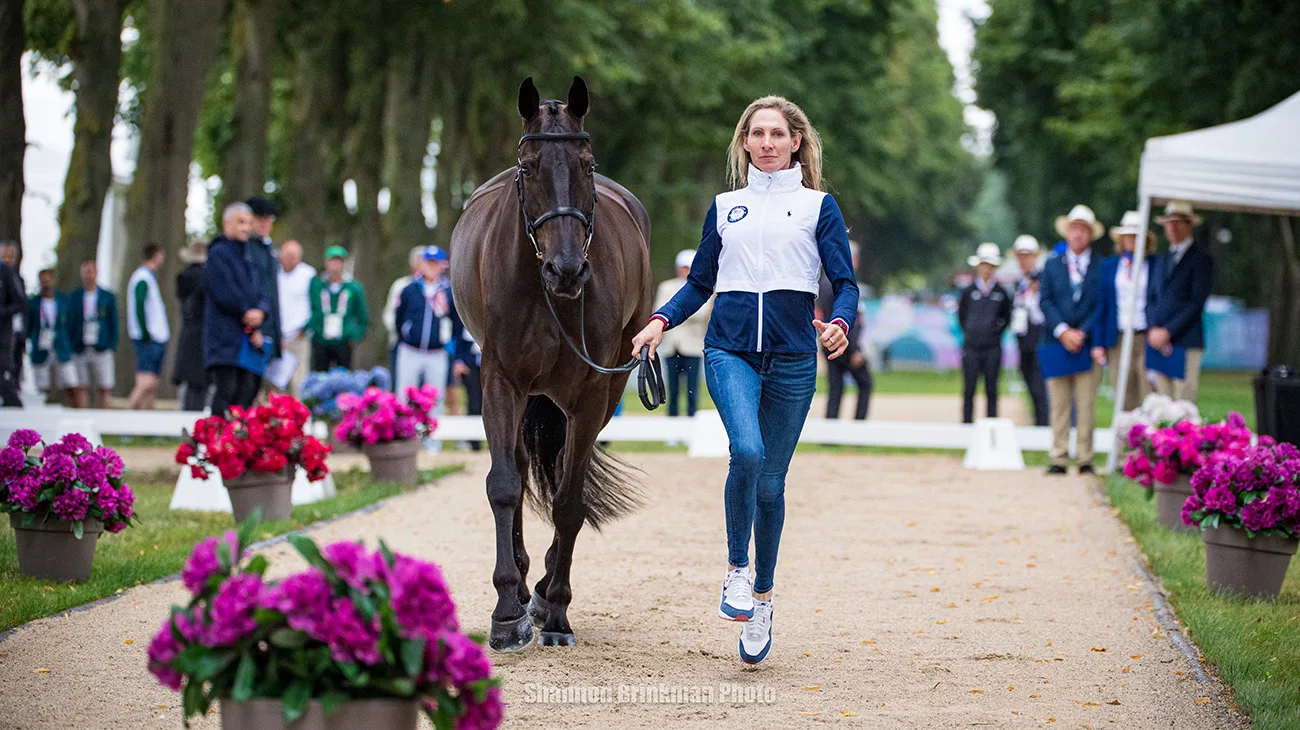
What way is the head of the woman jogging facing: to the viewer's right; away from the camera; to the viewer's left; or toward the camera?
toward the camera

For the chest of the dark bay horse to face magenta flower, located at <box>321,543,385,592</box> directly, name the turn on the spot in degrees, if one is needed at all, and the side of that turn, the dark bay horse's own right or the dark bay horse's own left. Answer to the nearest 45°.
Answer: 0° — it already faces it

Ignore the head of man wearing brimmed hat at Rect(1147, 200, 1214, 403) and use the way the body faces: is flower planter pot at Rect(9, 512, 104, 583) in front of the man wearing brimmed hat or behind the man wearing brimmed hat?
in front

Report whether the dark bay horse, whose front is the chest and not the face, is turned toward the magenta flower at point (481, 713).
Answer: yes

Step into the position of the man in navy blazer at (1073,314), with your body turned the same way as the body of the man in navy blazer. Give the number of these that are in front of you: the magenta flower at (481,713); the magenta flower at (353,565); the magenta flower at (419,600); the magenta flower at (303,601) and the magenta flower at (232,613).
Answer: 5

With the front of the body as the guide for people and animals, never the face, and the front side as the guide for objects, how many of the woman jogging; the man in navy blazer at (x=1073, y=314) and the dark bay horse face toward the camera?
3

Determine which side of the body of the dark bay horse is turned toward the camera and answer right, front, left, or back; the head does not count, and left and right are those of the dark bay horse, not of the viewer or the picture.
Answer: front

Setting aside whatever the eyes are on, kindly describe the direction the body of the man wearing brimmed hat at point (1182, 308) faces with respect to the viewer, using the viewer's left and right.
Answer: facing the viewer and to the left of the viewer

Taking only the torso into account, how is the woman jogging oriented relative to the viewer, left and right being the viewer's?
facing the viewer

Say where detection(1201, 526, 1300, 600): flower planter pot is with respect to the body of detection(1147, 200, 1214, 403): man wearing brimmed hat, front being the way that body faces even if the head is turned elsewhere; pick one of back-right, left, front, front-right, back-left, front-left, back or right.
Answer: front-left

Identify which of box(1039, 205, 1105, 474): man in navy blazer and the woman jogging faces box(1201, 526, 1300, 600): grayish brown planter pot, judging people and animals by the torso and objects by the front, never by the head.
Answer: the man in navy blazer

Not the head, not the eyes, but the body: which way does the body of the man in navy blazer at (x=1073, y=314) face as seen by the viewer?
toward the camera

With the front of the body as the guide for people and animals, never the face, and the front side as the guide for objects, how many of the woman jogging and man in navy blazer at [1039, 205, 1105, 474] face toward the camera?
2
